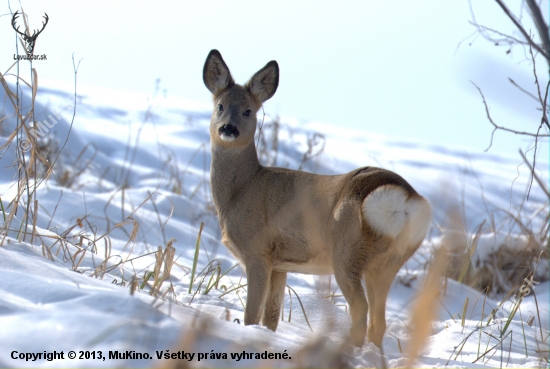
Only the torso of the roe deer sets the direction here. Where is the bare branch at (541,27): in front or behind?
behind

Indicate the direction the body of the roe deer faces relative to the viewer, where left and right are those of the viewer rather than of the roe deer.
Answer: facing away from the viewer and to the left of the viewer
